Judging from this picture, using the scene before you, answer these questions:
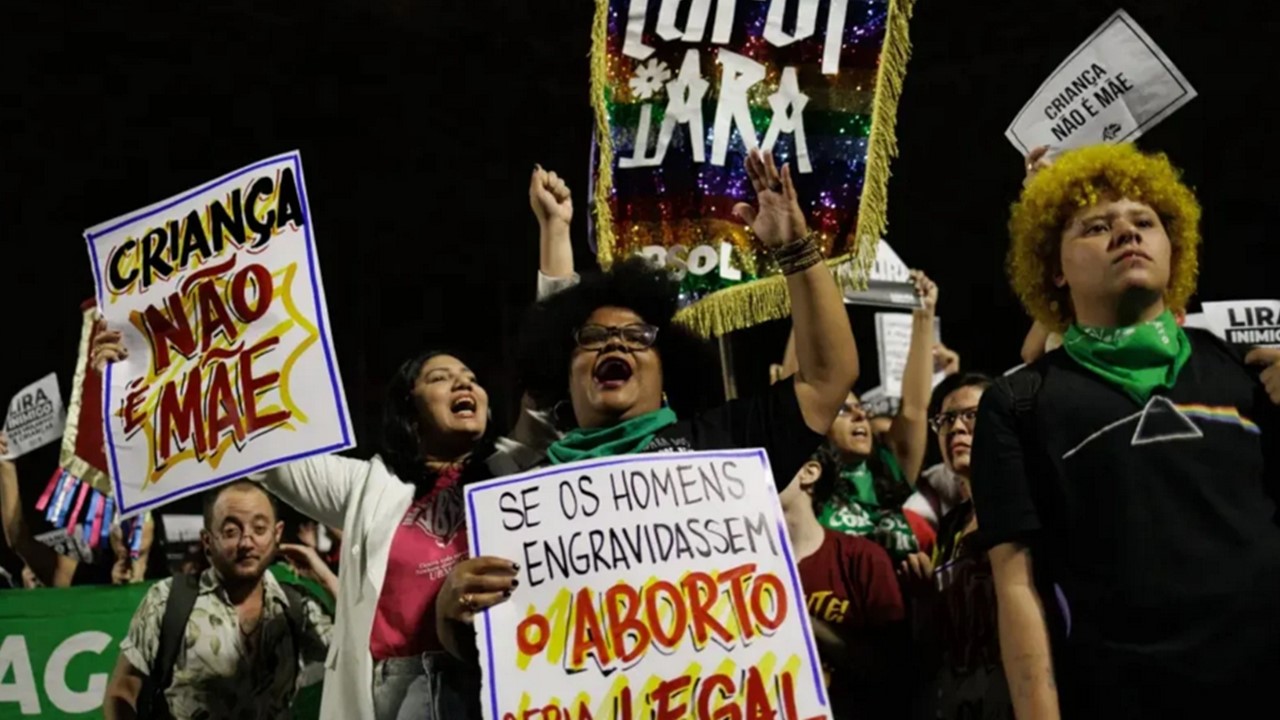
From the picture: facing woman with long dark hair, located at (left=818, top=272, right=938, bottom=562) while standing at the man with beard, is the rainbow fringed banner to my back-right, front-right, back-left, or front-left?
front-right

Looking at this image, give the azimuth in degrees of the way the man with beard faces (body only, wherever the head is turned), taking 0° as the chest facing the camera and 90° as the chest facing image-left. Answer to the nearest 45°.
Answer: approximately 0°

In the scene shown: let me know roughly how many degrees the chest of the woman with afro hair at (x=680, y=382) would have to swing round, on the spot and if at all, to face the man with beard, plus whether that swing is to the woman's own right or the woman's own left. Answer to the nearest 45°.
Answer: approximately 135° to the woman's own right

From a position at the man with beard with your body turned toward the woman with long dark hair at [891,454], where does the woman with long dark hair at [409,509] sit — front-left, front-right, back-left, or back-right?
front-right

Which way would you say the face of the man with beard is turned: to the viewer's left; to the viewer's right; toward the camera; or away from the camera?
toward the camera

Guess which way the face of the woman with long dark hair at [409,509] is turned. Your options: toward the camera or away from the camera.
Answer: toward the camera

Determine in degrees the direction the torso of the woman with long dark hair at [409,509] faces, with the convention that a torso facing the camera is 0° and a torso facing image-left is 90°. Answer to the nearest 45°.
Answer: approximately 315°

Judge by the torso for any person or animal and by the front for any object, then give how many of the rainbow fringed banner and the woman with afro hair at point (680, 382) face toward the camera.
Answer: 2

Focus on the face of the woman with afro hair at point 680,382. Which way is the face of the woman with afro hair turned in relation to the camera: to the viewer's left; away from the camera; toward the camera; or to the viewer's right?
toward the camera

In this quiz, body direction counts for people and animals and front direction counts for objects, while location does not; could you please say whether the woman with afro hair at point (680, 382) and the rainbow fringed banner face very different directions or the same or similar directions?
same or similar directions

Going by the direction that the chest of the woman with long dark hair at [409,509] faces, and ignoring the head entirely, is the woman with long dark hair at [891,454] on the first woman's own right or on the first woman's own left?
on the first woman's own left

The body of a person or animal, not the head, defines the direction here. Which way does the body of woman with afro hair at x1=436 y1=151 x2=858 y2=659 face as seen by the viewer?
toward the camera

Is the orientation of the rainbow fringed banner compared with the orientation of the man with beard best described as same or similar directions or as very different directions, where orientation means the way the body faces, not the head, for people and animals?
same or similar directions

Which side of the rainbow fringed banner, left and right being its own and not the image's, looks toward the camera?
front
